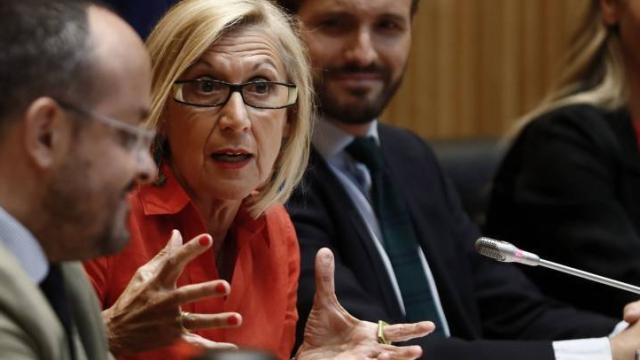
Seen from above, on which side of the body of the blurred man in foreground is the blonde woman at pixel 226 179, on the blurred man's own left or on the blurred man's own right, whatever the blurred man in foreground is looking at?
on the blurred man's own left

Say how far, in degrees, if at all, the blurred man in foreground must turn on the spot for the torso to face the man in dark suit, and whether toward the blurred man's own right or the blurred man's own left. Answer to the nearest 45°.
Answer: approximately 45° to the blurred man's own left

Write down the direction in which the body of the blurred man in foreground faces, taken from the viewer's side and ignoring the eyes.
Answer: to the viewer's right

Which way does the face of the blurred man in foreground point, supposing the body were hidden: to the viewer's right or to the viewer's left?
to the viewer's right

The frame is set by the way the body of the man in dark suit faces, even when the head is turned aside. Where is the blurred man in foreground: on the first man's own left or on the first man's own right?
on the first man's own right

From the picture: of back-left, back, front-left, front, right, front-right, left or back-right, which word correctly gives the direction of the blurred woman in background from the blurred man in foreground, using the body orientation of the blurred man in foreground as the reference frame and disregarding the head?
front-left

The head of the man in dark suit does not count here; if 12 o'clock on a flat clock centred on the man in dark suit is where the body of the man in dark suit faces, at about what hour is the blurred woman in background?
The blurred woman in background is roughly at 9 o'clock from the man in dark suit.

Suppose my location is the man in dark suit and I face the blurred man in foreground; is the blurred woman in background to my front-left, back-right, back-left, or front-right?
back-left

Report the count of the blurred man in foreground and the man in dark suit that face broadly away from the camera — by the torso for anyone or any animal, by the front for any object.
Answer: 0

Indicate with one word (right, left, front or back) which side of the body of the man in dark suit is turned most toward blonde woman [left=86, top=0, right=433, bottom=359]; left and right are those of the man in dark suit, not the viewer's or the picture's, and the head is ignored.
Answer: right

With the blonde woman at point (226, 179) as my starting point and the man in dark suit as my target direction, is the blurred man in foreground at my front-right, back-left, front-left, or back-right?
back-right
